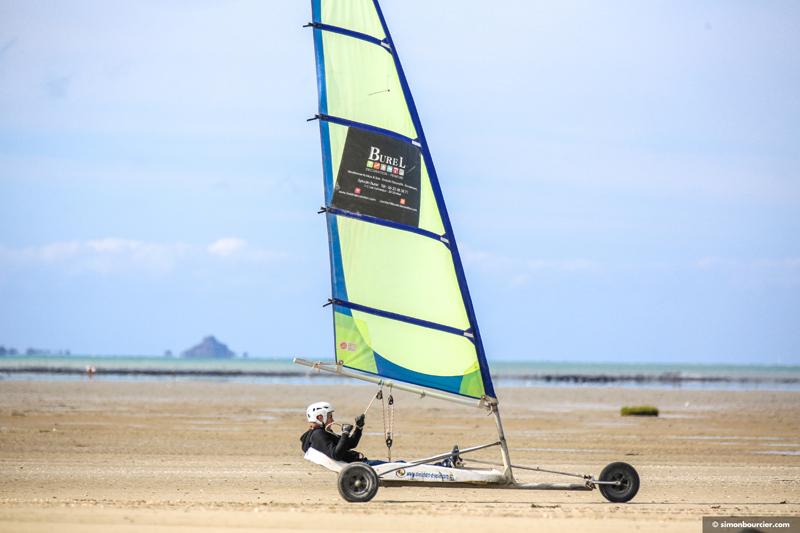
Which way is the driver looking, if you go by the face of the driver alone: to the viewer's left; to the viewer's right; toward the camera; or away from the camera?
to the viewer's right

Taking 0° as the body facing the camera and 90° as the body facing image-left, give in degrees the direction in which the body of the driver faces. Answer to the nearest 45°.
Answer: approximately 270°

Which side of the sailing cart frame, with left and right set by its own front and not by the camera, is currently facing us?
right
